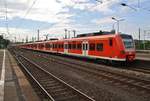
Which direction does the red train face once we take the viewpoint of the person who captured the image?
facing the viewer and to the right of the viewer
